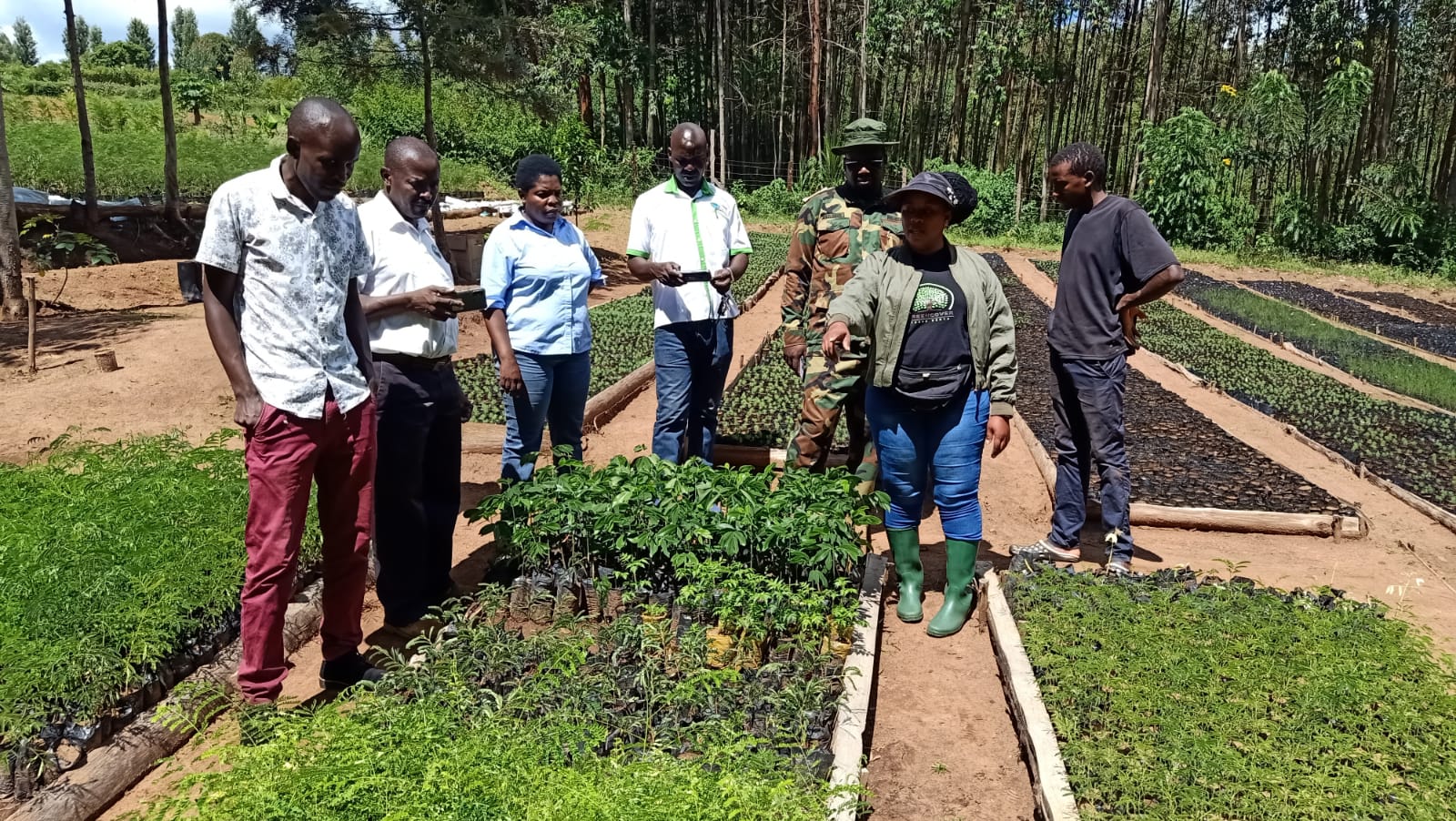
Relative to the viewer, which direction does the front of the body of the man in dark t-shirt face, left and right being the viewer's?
facing the viewer and to the left of the viewer

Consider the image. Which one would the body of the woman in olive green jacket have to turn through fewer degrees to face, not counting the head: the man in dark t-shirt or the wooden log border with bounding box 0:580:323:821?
the wooden log border

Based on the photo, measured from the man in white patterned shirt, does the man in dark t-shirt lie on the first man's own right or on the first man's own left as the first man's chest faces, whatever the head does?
on the first man's own left

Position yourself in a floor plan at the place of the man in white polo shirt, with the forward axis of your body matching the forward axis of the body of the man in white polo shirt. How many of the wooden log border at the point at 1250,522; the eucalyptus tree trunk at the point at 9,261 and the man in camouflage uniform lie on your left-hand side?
2

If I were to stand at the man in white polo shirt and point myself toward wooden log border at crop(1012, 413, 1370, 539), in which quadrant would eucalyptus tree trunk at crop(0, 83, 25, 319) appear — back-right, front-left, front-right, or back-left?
back-left

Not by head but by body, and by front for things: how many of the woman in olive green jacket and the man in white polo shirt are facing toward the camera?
2

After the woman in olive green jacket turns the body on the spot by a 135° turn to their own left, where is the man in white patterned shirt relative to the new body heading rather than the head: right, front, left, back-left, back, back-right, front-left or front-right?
back

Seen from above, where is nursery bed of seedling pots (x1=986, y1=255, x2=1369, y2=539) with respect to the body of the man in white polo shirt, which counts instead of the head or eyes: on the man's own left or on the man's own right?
on the man's own left

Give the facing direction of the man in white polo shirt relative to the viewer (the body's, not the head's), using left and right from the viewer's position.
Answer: facing the viewer

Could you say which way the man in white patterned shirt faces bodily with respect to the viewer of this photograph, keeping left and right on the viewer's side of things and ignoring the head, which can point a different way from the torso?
facing the viewer and to the right of the viewer

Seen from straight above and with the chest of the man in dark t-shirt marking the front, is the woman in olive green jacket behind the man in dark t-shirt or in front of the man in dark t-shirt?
in front

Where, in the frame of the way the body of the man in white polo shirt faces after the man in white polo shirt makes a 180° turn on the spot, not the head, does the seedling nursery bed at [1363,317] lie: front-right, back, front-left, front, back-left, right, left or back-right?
front-right

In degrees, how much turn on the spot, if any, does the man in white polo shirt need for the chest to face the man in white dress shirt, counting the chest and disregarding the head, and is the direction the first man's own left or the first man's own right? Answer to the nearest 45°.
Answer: approximately 45° to the first man's own right

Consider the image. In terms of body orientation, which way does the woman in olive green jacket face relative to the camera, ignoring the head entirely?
toward the camera
